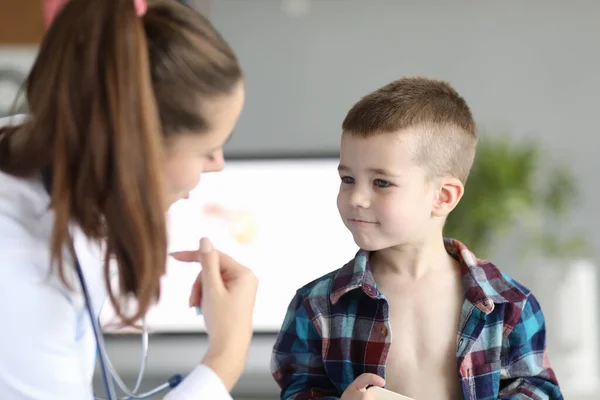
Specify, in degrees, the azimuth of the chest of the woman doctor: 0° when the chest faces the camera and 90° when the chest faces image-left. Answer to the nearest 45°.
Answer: approximately 270°

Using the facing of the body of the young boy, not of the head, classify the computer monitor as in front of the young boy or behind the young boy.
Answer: behind

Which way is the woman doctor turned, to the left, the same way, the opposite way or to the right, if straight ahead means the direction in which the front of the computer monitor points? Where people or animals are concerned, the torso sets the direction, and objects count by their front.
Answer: to the left

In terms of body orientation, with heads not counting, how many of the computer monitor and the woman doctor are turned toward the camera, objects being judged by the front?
1

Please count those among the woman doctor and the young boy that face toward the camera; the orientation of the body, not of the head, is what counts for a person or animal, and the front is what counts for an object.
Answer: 1

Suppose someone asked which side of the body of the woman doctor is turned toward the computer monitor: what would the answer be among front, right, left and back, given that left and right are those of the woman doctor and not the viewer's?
left

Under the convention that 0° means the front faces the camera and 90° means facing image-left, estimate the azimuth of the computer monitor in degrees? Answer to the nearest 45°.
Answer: approximately 0°

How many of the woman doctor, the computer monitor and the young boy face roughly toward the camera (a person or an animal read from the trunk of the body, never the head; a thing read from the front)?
2
